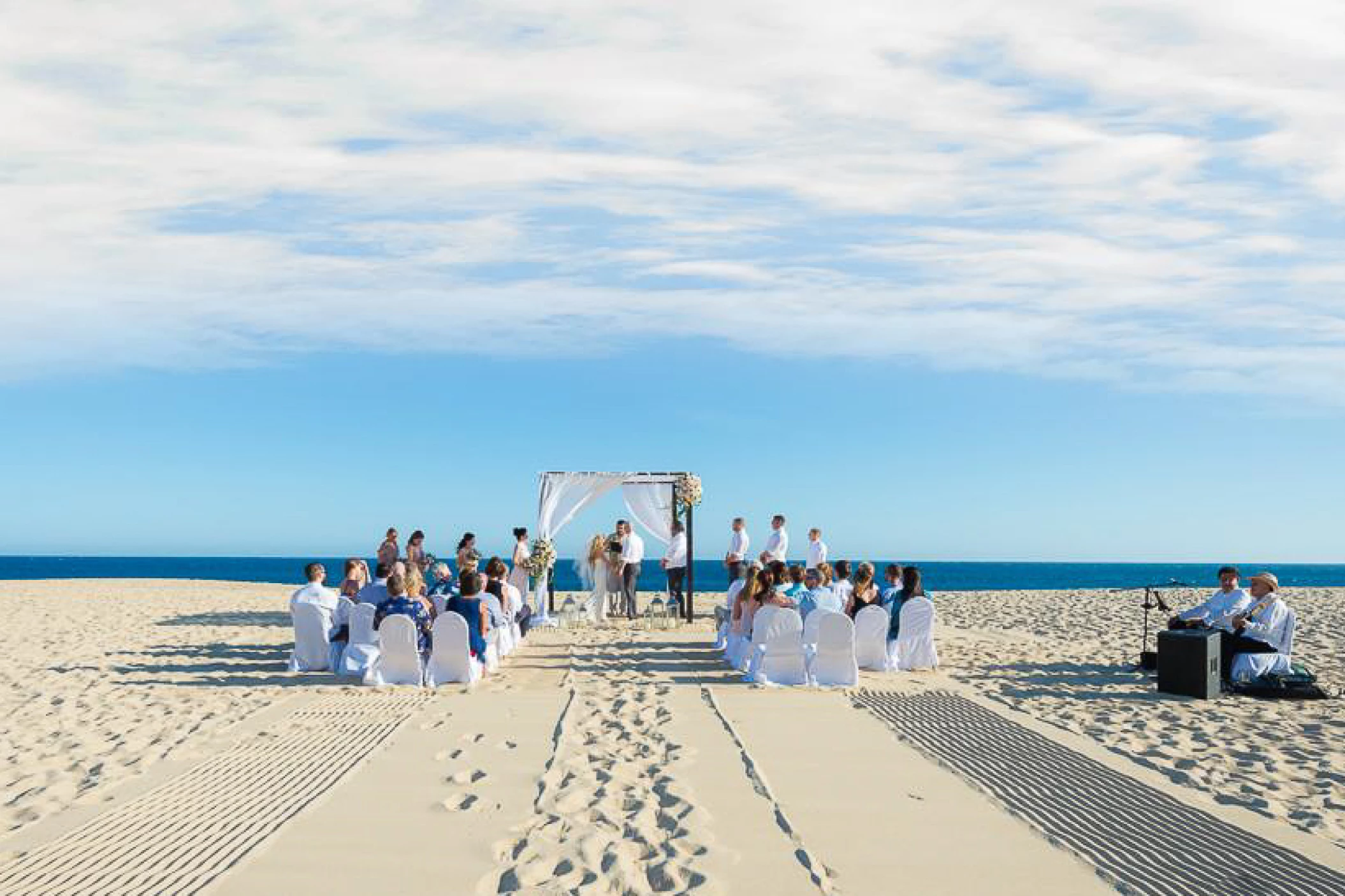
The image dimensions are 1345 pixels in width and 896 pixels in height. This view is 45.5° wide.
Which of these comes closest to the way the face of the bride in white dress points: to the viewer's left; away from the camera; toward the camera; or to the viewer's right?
to the viewer's right

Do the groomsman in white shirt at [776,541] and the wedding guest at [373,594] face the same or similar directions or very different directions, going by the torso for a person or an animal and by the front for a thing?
very different directions

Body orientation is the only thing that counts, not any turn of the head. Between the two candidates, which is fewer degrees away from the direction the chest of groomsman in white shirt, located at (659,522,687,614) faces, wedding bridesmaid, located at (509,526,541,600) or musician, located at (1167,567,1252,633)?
the wedding bridesmaid

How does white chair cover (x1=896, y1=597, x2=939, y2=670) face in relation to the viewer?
away from the camera

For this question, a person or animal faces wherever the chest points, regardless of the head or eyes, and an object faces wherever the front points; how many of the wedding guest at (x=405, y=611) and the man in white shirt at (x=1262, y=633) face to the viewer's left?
1

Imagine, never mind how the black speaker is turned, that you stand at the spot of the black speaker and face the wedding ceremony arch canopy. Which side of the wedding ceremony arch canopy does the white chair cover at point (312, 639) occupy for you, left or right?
left

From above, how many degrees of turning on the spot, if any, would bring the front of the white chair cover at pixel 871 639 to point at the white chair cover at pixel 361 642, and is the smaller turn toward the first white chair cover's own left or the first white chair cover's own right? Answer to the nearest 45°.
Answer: approximately 90° to the first white chair cover's own left

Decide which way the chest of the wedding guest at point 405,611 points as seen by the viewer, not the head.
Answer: away from the camera

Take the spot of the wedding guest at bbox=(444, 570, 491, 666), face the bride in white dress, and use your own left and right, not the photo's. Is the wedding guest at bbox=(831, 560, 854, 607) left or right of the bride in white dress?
right

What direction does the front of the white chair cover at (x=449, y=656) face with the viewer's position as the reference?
facing away from the viewer

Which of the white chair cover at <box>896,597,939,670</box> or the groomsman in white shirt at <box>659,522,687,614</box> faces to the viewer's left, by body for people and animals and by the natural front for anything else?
the groomsman in white shirt

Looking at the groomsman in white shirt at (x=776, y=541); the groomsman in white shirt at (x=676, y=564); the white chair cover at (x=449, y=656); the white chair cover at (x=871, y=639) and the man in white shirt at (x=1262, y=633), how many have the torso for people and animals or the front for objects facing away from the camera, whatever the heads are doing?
2

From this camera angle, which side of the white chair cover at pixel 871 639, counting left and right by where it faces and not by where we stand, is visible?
back

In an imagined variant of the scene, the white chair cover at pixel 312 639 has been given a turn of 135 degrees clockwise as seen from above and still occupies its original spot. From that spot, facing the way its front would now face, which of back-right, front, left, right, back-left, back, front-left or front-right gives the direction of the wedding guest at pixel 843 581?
front-left

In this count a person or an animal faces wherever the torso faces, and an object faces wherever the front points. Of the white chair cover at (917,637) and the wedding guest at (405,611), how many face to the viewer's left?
0

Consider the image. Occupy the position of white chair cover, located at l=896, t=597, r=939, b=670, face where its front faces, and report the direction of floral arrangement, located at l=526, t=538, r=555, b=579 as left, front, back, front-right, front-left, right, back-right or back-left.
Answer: front-left

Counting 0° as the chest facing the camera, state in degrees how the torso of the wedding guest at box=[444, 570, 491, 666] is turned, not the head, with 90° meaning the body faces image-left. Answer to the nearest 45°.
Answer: approximately 180°

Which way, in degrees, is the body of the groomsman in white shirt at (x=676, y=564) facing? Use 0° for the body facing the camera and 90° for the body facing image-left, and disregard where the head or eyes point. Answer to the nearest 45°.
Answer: approximately 90°
